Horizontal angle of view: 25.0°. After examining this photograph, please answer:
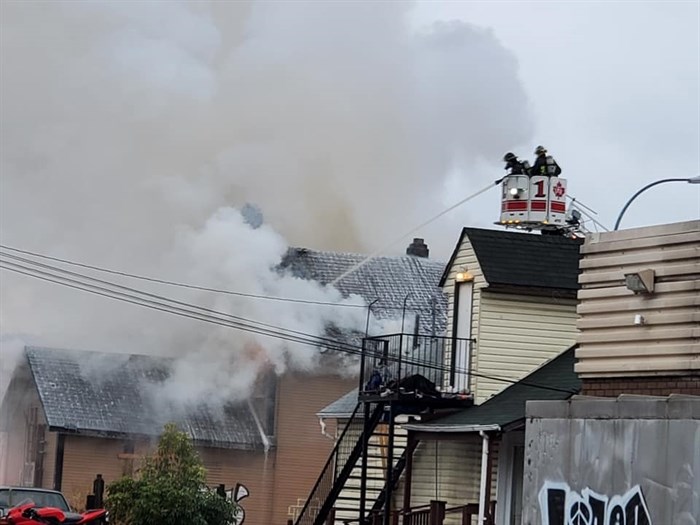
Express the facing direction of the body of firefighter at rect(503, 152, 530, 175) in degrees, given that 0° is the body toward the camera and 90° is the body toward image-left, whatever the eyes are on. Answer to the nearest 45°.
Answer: approximately 90°

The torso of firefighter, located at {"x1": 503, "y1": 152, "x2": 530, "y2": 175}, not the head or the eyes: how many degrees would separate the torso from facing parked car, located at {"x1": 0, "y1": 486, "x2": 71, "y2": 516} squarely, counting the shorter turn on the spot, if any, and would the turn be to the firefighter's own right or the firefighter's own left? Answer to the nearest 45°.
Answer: approximately 45° to the firefighter's own left

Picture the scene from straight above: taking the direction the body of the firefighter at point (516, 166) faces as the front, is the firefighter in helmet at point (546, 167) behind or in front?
behind
